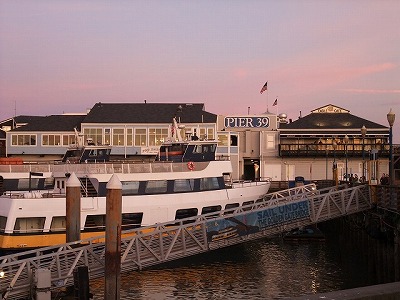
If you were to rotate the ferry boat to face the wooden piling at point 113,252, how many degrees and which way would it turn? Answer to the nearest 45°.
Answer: approximately 135° to its right

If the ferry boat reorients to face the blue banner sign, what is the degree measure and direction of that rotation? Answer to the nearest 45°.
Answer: approximately 90° to its right

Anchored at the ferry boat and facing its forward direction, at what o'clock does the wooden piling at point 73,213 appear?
The wooden piling is roughly at 5 o'clock from the ferry boat.

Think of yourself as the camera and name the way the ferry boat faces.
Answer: facing away from the viewer and to the right of the viewer
